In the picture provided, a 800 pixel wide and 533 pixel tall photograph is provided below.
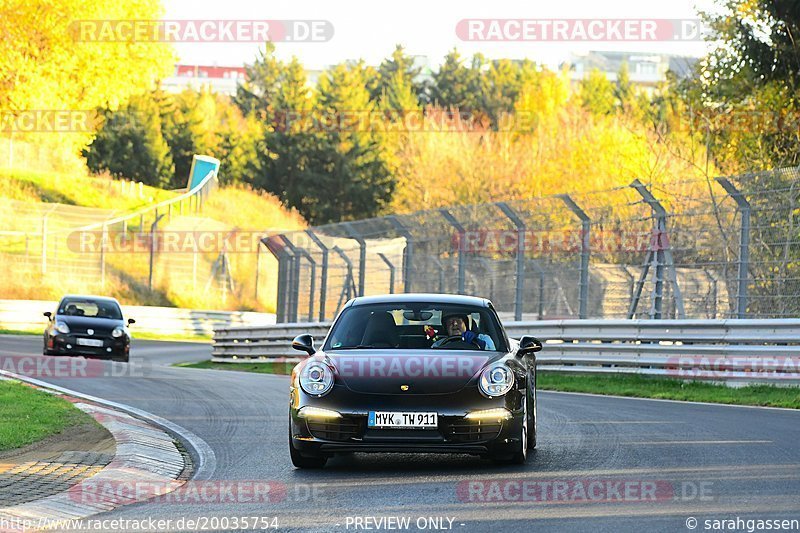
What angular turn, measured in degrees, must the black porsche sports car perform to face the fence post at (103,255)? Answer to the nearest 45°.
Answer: approximately 180°

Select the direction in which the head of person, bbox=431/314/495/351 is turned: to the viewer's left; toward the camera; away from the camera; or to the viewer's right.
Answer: toward the camera

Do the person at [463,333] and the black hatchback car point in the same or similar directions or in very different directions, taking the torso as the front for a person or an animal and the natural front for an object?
same or similar directions

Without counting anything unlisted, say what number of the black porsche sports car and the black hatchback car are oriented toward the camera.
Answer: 2

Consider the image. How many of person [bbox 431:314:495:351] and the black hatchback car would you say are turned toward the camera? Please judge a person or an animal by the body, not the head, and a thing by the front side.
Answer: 2

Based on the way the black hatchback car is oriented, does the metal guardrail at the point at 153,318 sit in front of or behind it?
behind

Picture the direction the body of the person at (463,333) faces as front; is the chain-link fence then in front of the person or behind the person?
behind

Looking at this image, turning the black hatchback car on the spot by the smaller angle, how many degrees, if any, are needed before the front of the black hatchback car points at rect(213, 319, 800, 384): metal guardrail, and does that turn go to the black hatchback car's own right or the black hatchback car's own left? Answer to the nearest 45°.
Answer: approximately 45° to the black hatchback car's own left

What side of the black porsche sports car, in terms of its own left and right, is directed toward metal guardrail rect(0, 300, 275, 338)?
back

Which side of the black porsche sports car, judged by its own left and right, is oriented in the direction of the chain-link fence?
back

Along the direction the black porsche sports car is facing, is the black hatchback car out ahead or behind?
behind

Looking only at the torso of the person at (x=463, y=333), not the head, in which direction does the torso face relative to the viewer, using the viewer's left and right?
facing the viewer

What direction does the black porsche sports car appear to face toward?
toward the camera

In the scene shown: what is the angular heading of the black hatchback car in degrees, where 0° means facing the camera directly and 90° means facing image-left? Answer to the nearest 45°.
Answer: approximately 0°

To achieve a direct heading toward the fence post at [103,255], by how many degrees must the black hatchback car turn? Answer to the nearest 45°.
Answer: approximately 180°
